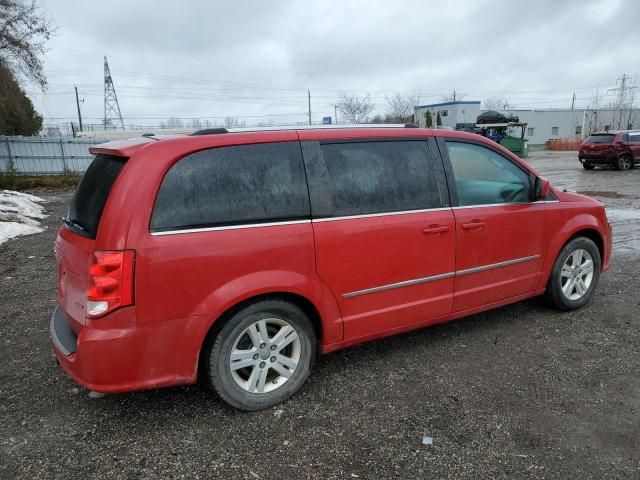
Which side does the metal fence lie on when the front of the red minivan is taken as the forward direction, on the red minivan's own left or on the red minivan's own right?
on the red minivan's own left

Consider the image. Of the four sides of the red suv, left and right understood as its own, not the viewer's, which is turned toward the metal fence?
back

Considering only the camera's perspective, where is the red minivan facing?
facing away from the viewer and to the right of the viewer

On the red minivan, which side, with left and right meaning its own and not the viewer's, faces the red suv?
front

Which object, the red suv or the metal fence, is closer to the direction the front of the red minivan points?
the red suv

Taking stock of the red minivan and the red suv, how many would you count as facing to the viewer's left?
0

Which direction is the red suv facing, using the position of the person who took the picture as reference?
facing away from the viewer and to the right of the viewer

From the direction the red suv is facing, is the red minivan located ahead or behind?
behind
